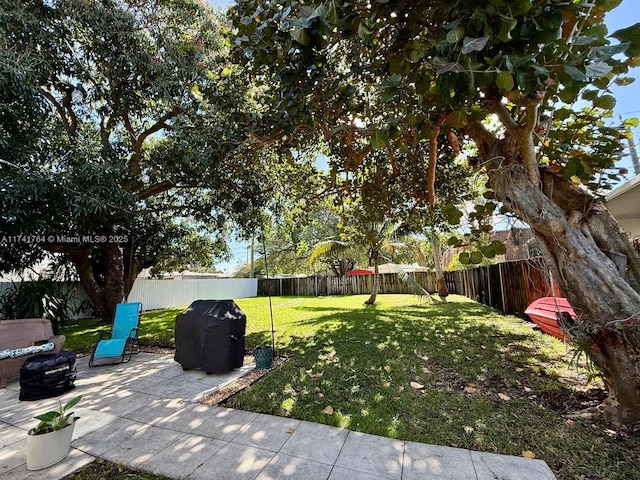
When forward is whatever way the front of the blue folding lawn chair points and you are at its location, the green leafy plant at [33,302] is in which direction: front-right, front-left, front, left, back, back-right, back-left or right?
right

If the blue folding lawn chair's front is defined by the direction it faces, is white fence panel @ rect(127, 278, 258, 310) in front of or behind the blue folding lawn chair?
behind

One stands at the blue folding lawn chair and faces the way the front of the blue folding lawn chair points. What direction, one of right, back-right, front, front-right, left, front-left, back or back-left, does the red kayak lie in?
left

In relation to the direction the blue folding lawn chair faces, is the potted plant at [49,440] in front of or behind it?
in front

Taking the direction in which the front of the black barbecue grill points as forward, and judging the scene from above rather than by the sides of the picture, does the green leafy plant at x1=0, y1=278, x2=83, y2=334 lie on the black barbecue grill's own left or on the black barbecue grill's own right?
on the black barbecue grill's own right

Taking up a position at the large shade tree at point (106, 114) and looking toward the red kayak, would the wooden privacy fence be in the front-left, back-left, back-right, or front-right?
front-left

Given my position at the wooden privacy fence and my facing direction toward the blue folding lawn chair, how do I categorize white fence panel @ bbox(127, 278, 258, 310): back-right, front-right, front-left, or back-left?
front-right

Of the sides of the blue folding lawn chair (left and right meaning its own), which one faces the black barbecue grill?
left

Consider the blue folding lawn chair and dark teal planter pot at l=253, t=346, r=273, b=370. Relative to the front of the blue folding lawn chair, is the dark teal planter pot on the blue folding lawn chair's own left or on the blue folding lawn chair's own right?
on the blue folding lawn chair's own left

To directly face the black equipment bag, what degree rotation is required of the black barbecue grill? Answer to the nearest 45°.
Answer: approximately 45° to its right

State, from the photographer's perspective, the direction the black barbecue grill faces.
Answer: facing the viewer and to the left of the viewer

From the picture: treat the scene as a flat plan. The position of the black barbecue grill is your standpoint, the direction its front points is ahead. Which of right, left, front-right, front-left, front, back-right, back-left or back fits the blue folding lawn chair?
right

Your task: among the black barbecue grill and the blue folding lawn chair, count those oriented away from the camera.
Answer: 0
